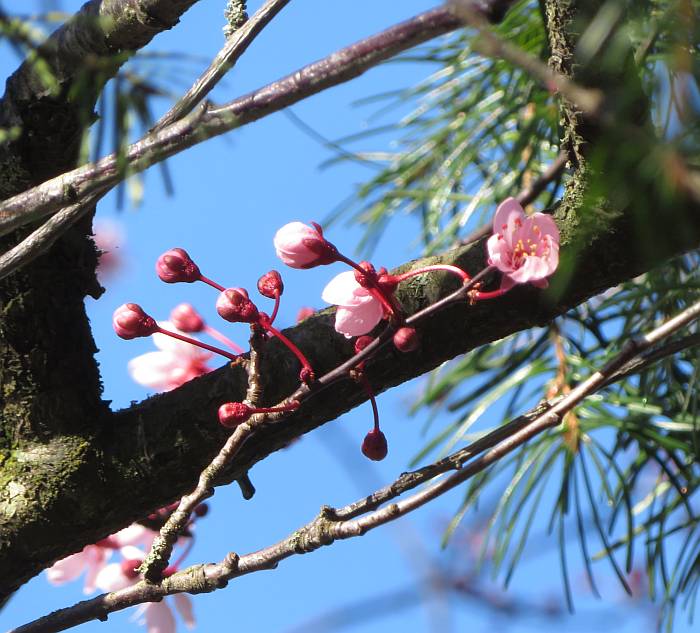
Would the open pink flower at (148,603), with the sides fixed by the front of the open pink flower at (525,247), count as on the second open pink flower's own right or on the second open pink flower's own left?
on the second open pink flower's own right

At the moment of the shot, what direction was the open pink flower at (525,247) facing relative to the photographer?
facing the viewer
